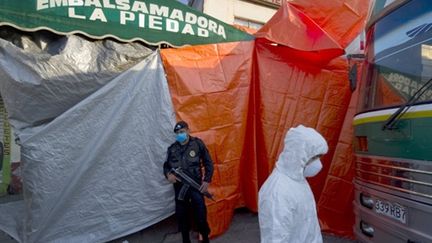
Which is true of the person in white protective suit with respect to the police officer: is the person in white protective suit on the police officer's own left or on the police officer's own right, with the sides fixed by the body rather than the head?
on the police officer's own left

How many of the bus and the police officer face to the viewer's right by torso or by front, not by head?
0

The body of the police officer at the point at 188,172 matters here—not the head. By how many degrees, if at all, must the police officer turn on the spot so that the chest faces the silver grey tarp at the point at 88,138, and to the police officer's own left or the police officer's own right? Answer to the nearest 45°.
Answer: approximately 45° to the police officer's own right
